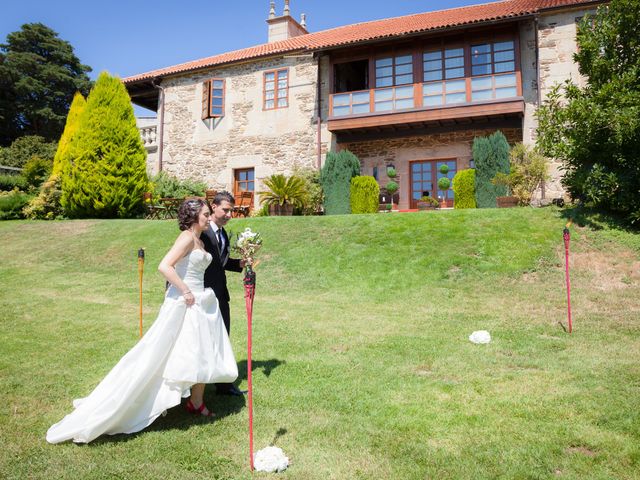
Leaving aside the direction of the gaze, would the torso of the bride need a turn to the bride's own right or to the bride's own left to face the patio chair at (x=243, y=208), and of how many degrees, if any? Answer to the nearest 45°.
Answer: approximately 90° to the bride's own left

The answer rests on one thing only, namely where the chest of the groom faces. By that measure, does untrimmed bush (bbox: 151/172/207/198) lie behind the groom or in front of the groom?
behind

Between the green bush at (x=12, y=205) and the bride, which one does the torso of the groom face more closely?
the bride

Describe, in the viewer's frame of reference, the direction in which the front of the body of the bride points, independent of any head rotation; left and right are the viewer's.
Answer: facing to the right of the viewer

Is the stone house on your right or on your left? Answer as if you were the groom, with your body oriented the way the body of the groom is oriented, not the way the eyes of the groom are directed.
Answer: on your left

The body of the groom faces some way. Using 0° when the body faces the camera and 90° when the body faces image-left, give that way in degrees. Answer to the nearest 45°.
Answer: approximately 315°

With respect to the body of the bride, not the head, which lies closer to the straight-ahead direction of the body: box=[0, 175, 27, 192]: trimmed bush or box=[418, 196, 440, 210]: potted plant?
the potted plant

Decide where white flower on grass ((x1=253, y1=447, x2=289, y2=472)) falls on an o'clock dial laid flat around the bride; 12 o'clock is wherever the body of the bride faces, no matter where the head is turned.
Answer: The white flower on grass is roughly at 2 o'clock from the bride.

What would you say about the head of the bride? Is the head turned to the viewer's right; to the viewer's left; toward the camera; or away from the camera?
to the viewer's right

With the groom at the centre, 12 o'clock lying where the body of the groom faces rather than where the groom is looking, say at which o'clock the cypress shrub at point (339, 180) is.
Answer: The cypress shrub is roughly at 8 o'clock from the groom.

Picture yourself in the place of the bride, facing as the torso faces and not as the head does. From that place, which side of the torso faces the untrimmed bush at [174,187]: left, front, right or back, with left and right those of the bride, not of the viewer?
left
